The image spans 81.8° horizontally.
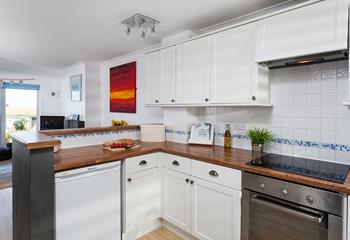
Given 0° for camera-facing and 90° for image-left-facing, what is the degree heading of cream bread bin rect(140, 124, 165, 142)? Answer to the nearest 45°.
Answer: approximately 0°

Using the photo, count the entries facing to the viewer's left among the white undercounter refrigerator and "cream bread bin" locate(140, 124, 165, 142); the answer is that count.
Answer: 0

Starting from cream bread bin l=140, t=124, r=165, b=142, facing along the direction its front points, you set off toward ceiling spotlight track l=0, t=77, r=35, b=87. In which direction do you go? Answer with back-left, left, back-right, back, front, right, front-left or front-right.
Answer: back-right

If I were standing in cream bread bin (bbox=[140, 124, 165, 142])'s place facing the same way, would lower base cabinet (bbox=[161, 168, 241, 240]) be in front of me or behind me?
in front

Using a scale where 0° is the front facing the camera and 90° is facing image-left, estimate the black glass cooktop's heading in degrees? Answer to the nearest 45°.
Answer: approximately 45°

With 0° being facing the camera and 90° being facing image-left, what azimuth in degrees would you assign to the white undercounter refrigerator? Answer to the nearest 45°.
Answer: approximately 315°

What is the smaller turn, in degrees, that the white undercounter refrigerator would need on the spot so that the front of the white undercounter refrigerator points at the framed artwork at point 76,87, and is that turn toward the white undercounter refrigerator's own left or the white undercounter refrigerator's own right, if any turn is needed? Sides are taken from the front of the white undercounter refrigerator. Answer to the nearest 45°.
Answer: approximately 135° to the white undercounter refrigerator's own left

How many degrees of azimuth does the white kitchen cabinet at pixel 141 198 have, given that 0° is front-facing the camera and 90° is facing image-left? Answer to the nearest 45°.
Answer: approximately 315°

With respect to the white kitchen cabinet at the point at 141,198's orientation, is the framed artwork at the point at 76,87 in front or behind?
behind

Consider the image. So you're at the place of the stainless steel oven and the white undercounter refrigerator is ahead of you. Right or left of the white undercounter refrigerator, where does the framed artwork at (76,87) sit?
right

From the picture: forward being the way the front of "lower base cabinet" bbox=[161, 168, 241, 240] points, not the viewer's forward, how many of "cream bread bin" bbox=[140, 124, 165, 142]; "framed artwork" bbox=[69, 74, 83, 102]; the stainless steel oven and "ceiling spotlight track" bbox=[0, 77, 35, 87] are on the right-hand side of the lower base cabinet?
3
